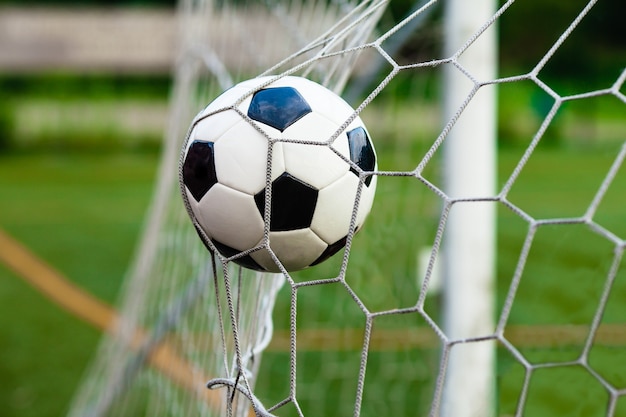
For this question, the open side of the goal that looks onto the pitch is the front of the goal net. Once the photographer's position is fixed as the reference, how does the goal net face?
facing away from the viewer and to the right of the viewer
